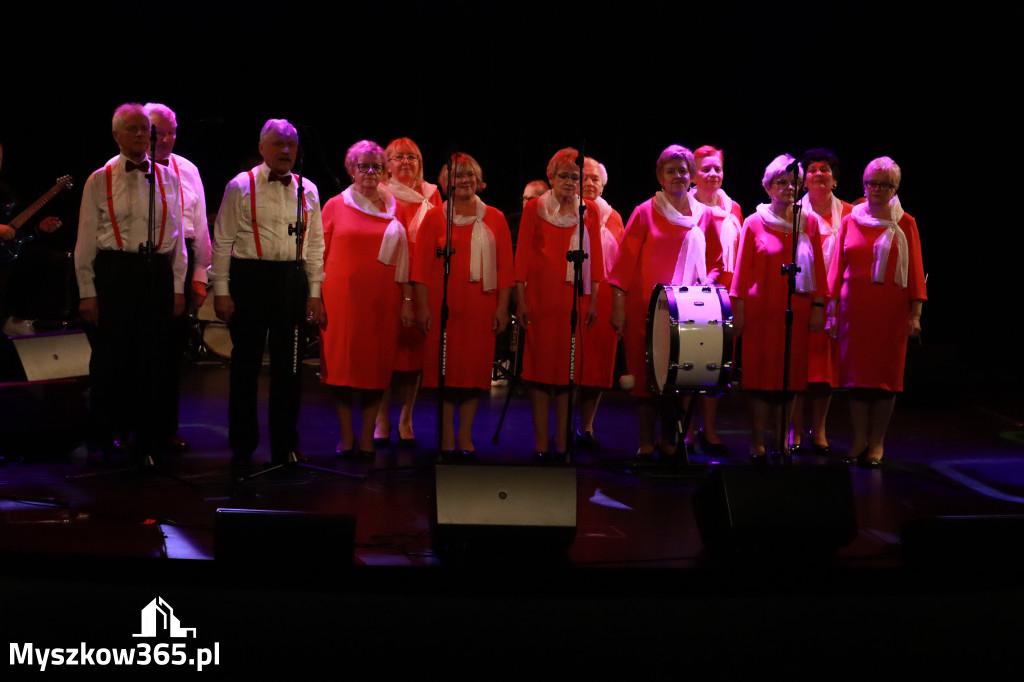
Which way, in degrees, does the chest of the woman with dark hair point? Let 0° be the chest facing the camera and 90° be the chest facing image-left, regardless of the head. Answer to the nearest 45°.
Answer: approximately 0°

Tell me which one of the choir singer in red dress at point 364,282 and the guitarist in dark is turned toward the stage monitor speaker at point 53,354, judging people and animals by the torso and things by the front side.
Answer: the guitarist in dark

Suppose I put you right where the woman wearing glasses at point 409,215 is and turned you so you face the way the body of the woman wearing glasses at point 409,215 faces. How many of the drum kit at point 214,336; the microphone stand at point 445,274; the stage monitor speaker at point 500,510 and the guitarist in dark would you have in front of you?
2

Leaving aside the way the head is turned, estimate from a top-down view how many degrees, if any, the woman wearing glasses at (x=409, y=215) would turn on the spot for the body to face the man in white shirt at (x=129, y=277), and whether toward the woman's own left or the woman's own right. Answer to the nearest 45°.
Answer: approximately 45° to the woman's own right

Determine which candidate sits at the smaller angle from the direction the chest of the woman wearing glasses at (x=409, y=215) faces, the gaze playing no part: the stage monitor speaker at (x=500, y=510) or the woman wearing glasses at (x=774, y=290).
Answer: the stage monitor speaker

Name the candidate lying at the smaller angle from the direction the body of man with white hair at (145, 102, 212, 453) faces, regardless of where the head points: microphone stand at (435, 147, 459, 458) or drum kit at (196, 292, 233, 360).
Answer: the microphone stand

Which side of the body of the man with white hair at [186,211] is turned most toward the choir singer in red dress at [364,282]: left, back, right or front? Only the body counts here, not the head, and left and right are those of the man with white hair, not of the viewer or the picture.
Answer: left

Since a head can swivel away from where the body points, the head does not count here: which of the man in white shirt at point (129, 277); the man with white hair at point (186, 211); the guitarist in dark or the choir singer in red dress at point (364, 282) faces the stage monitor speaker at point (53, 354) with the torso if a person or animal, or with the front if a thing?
the guitarist in dark
